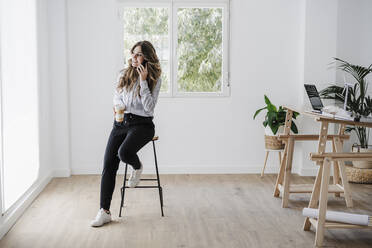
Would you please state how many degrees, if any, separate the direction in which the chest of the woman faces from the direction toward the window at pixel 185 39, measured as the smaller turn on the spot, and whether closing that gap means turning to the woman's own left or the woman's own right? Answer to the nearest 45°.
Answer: approximately 135° to the woman's own right

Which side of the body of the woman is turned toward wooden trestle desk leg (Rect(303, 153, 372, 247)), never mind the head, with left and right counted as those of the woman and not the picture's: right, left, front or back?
left

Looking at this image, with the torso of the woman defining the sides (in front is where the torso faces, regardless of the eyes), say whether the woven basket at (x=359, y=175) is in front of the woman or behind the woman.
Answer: behind

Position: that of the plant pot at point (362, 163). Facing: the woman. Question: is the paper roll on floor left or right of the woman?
left

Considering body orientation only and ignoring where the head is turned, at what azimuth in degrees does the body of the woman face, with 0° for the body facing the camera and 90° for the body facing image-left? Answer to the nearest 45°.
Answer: approximately 45°

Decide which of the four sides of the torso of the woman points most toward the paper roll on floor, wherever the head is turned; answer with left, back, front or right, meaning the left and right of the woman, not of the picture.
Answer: left

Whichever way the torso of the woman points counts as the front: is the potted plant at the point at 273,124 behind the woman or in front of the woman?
behind

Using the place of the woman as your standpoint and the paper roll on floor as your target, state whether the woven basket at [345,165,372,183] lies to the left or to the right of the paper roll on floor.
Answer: left
